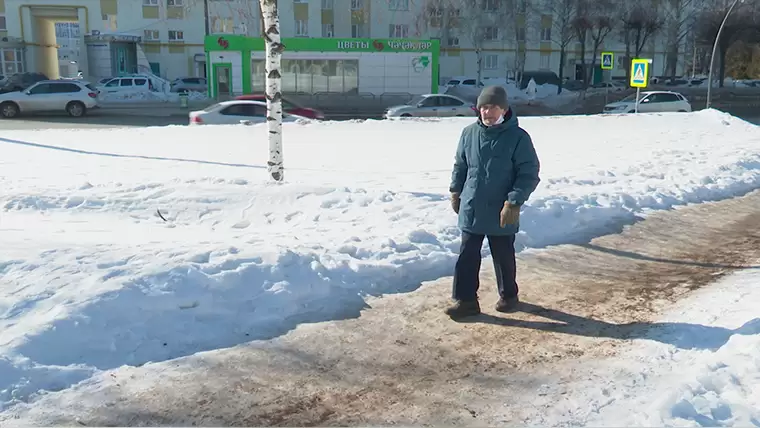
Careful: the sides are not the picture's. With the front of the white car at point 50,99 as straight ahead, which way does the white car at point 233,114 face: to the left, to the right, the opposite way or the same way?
the opposite way

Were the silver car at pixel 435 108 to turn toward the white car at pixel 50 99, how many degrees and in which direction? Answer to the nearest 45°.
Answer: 0° — it already faces it

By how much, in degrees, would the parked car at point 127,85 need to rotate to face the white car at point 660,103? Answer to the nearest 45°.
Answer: approximately 135° to its left

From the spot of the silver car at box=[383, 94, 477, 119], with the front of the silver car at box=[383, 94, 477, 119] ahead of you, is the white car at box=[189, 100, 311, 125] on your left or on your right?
on your left

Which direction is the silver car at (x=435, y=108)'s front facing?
to the viewer's left

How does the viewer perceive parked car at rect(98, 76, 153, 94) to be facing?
facing to the left of the viewer

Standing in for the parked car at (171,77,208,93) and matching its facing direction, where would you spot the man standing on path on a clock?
The man standing on path is roughly at 9 o'clock from the parked car.

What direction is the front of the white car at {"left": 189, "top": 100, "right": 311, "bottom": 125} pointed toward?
to the viewer's right

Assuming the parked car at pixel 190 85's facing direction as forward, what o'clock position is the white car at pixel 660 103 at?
The white car is roughly at 8 o'clock from the parked car.

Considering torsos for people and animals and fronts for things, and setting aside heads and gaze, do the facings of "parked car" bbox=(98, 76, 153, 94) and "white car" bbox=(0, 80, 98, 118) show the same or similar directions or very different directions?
same or similar directions
